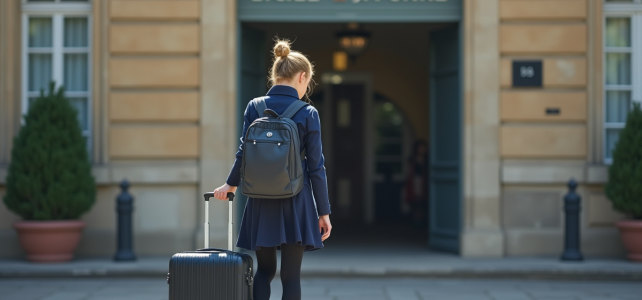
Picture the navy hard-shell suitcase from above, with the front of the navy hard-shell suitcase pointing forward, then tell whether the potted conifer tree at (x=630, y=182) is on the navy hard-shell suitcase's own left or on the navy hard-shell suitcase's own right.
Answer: on the navy hard-shell suitcase's own left

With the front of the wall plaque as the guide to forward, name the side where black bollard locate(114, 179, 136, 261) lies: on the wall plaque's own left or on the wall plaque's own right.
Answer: on the wall plaque's own right

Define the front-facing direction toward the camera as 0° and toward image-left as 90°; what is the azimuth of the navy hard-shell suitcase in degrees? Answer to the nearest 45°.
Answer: approximately 0°

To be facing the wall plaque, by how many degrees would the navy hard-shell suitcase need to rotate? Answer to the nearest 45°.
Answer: approximately 135° to its left

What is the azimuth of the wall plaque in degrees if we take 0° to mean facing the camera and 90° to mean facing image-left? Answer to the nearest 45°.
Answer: approximately 0°

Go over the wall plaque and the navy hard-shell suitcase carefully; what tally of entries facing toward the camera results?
2

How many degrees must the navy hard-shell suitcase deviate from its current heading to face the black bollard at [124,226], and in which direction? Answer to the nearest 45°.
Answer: approximately 180°
